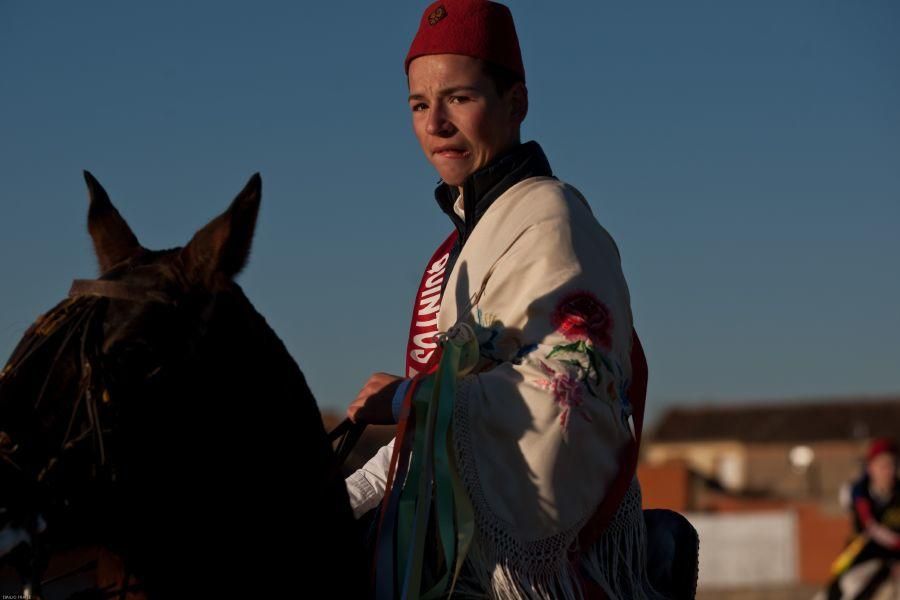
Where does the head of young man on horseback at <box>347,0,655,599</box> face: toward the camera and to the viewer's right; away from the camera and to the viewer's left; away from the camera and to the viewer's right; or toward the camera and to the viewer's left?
toward the camera and to the viewer's left

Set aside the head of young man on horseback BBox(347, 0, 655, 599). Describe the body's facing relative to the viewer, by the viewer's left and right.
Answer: facing the viewer and to the left of the viewer
